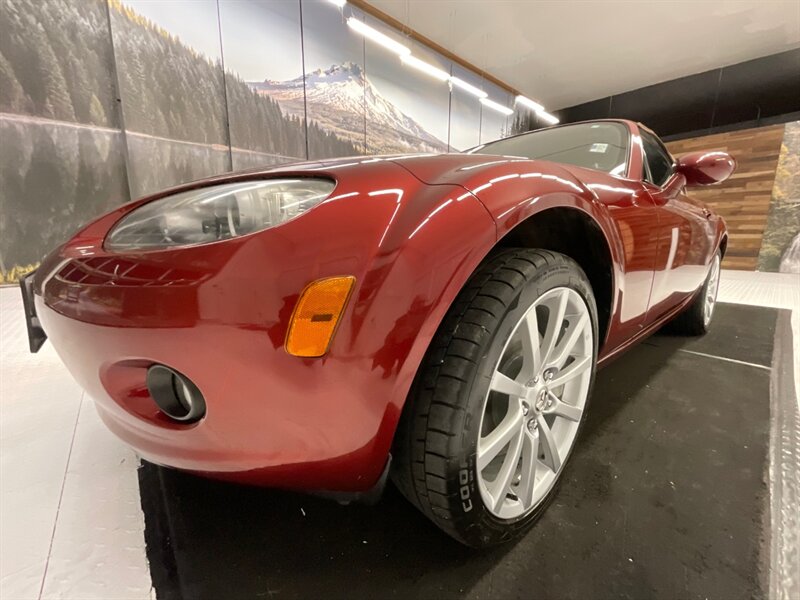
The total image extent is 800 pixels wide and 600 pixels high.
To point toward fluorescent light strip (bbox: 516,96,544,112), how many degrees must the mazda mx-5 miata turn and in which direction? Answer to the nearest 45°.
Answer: approximately 135° to its right

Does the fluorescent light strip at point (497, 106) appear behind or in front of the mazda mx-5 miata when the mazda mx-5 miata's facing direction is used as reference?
behind

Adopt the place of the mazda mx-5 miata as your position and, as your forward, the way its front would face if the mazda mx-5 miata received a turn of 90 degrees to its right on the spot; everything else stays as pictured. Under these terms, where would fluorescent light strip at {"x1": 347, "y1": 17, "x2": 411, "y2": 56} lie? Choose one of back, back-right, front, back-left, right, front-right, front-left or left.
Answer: front-right

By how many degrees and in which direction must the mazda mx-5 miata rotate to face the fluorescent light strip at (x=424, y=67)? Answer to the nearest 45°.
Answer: approximately 135° to its right

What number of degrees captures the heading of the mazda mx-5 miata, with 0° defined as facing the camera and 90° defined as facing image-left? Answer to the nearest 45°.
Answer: approximately 45°
